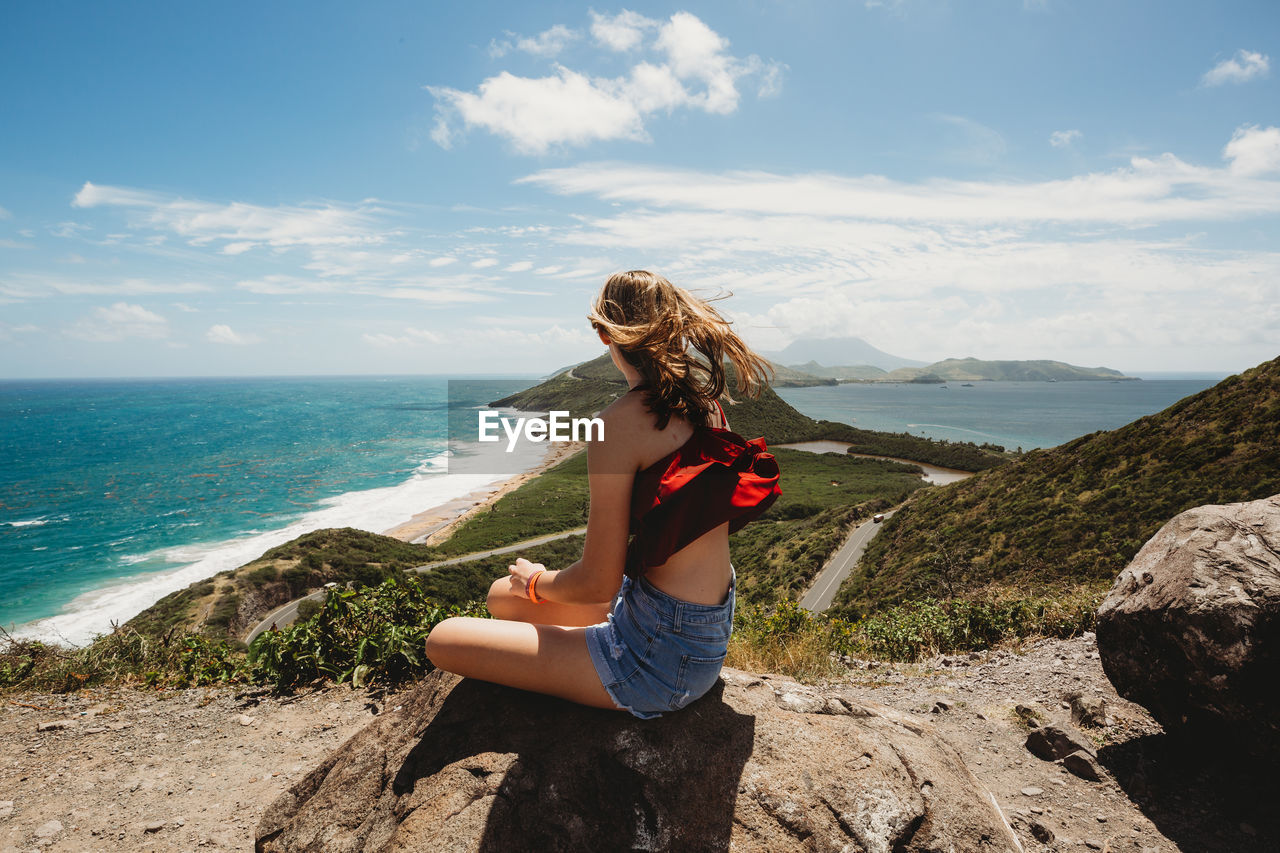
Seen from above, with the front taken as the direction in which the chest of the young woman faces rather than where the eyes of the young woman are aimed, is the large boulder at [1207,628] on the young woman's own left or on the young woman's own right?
on the young woman's own right

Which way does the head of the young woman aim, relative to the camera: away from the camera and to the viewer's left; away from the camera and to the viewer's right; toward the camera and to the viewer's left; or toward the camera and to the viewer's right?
away from the camera and to the viewer's left

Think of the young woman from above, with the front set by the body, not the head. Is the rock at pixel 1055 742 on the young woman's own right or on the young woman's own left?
on the young woman's own right

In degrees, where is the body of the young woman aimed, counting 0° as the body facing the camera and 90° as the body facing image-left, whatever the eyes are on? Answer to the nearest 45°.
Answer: approximately 135°

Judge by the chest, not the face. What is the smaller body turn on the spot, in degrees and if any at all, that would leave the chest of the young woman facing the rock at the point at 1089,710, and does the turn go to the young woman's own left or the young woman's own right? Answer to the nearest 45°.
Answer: approximately 90° to the young woman's own right
